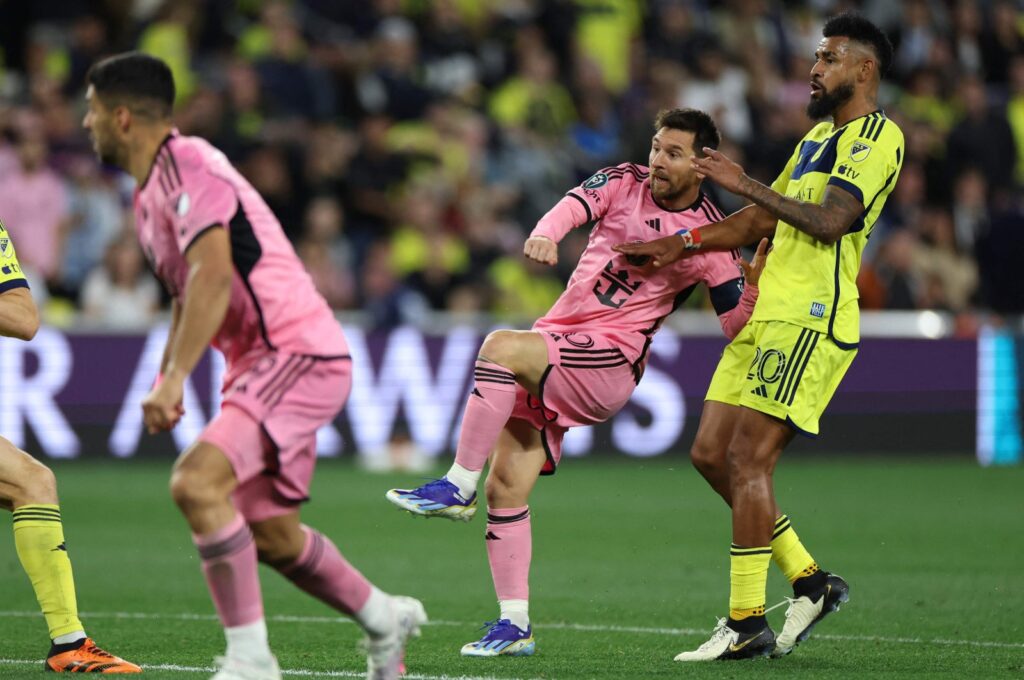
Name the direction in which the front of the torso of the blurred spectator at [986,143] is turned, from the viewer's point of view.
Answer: toward the camera

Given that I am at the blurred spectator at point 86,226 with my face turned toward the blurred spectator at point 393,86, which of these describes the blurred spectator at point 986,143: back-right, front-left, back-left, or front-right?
front-right

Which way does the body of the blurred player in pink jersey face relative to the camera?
to the viewer's left

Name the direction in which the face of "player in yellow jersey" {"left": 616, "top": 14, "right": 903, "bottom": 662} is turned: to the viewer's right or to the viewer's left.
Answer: to the viewer's left

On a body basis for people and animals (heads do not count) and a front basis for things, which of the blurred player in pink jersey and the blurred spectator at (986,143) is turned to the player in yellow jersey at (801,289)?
the blurred spectator

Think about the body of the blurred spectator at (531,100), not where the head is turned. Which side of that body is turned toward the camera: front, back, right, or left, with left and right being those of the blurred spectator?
front

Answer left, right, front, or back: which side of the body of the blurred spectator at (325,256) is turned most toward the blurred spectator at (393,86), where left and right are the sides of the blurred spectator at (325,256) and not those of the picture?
back

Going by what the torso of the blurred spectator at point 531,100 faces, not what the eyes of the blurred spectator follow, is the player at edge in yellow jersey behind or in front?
in front

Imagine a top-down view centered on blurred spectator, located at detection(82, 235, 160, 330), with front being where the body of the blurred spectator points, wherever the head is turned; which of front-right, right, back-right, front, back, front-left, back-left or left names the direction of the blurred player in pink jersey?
front

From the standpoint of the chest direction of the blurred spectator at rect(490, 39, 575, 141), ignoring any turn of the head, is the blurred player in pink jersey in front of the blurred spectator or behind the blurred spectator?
in front

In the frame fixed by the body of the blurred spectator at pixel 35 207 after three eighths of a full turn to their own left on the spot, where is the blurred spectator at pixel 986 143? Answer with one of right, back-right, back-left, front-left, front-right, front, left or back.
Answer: front-right

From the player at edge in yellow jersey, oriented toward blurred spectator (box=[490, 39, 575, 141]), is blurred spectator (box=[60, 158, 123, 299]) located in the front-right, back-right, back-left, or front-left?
front-left

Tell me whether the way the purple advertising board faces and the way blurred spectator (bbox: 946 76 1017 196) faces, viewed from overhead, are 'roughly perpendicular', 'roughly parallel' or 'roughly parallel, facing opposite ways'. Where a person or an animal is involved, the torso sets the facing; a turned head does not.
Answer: roughly parallel

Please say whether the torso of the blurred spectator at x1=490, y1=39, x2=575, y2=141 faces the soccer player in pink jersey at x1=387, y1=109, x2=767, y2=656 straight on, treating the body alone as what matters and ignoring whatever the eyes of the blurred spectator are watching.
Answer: yes

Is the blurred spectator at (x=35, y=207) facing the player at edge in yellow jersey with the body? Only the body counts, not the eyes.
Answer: yes

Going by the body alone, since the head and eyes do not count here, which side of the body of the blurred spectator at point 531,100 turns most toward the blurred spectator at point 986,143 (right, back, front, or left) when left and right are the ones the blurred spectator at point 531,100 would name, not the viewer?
left

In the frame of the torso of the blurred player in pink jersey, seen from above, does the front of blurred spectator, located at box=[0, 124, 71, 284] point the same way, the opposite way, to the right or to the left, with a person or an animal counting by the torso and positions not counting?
to the left
